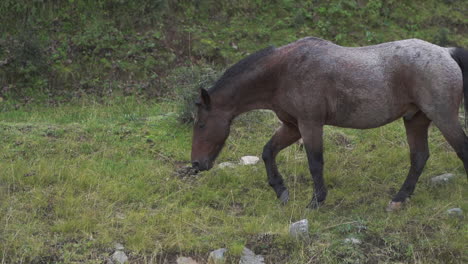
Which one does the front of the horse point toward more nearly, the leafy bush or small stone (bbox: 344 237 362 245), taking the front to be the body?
the leafy bush

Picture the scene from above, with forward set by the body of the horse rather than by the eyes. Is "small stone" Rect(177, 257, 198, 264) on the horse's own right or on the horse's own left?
on the horse's own left

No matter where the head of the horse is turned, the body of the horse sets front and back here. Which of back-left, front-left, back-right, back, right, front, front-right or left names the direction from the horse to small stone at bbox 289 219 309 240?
left

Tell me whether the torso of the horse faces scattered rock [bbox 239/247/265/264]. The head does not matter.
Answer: no

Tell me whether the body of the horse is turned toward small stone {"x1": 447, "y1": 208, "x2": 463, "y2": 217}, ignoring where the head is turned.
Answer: no

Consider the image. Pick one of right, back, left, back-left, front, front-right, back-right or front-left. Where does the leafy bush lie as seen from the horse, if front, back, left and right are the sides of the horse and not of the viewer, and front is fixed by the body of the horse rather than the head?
front-right

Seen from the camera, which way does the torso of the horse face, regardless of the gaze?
to the viewer's left

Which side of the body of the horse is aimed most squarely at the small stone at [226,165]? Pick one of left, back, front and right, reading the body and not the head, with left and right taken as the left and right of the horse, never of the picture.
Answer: front

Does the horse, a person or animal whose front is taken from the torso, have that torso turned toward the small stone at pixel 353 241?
no

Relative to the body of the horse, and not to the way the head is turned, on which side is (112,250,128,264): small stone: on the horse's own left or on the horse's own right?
on the horse's own left

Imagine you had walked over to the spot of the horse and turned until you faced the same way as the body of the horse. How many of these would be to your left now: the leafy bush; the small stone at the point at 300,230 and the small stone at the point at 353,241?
2
